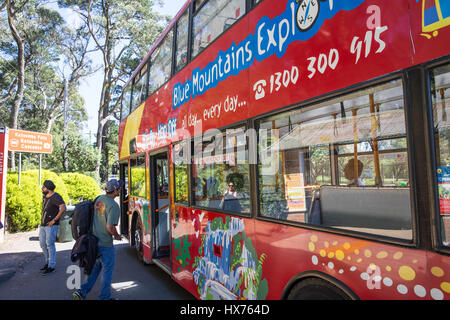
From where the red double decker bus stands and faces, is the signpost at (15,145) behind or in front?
in front

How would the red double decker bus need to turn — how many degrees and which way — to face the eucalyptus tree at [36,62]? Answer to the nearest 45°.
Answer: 0° — it already faces it

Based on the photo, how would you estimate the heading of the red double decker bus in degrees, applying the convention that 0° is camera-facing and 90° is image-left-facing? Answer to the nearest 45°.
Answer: approximately 135°

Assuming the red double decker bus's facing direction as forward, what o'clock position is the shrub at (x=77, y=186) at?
The shrub is roughly at 12 o'clock from the red double decker bus.

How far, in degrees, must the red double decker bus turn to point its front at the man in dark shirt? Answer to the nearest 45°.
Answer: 0° — it already faces them

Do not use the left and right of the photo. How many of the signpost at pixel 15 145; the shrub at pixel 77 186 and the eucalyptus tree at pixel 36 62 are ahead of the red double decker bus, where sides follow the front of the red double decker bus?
3
